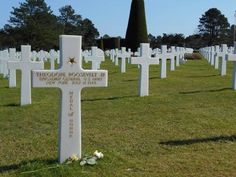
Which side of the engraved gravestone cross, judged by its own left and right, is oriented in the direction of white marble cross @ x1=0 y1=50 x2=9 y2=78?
back

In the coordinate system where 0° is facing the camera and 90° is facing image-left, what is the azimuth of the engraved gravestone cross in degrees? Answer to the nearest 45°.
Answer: approximately 0°

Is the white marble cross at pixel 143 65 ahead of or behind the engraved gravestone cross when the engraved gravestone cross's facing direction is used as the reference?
behind

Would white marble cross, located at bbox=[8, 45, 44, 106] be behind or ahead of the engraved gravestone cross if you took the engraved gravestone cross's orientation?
behind
